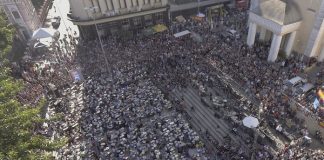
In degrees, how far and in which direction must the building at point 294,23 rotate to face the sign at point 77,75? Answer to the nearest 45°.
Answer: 0° — it already faces it

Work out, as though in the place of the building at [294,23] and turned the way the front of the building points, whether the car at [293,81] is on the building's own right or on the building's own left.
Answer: on the building's own left

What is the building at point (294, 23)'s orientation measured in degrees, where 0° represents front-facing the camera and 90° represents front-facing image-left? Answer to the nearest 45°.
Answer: approximately 45°

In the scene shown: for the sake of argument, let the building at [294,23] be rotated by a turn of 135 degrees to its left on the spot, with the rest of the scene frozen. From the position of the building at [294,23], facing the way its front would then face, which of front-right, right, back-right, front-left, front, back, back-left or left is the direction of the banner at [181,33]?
back

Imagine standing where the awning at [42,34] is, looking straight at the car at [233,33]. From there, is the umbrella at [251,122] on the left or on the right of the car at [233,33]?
right

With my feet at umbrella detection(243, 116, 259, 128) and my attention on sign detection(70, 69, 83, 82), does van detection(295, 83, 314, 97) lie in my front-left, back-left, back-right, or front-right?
back-right

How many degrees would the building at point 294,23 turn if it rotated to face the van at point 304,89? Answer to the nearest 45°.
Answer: approximately 45° to its left

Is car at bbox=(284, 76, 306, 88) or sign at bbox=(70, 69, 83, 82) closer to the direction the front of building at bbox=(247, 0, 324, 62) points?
the sign

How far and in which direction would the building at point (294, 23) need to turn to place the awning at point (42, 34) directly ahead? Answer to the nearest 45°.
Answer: approximately 45° to its right

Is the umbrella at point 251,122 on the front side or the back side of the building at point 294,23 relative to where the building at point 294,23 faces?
on the front side
